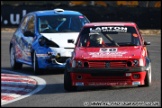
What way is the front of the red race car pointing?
toward the camera

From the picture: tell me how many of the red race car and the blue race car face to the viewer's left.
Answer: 0

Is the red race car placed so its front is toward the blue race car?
no

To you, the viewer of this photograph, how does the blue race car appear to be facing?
facing the viewer and to the right of the viewer
